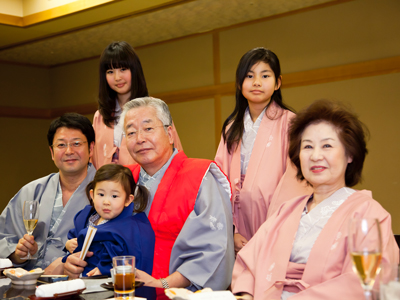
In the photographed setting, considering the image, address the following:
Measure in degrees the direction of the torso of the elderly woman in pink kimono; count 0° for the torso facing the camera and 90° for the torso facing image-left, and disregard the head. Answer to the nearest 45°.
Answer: approximately 45°

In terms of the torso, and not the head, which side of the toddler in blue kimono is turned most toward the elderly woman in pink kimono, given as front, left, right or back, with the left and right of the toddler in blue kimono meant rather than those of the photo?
left

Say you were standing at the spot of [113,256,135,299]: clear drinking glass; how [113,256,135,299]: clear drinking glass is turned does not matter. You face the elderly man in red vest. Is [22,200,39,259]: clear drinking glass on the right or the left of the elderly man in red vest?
left

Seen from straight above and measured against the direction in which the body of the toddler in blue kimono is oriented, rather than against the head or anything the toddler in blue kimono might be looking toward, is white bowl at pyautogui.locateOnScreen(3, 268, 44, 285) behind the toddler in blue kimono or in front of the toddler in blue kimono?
in front

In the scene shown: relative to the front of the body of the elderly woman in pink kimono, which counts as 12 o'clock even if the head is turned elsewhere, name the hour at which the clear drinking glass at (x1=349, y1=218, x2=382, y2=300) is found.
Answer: The clear drinking glass is roughly at 10 o'clock from the elderly woman in pink kimono.

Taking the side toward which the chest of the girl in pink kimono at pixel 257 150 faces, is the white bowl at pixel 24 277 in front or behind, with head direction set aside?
in front

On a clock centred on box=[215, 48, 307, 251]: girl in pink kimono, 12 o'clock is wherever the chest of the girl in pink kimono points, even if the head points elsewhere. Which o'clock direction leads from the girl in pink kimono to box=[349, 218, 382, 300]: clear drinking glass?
The clear drinking glass is roughly at 10 o'clock from the girl in pink kimono.

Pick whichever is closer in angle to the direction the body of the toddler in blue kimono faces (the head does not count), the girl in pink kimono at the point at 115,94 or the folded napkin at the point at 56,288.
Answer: the folded napkin

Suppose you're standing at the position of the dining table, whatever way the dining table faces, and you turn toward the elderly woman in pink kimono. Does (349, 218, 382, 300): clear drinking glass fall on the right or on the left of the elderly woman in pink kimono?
right

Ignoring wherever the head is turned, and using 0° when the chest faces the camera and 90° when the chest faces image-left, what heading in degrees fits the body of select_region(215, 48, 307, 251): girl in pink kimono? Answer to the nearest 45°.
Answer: approximately 45°
